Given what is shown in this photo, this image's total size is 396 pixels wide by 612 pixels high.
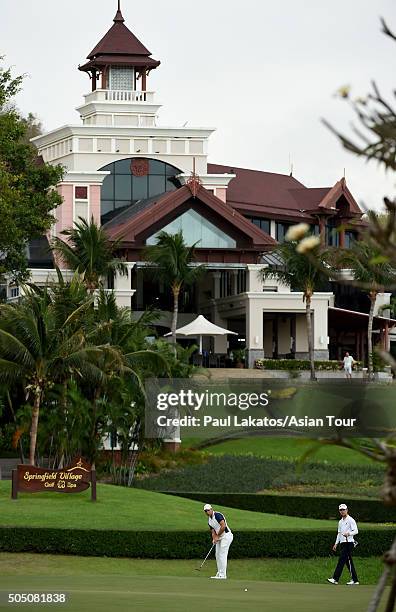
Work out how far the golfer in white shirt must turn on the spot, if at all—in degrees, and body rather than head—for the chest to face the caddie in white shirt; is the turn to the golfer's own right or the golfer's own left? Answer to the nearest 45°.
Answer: approximately 135° to the golfer's own left

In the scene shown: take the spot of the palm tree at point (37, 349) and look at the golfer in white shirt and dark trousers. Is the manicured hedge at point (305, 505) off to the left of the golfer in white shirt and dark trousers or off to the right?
left

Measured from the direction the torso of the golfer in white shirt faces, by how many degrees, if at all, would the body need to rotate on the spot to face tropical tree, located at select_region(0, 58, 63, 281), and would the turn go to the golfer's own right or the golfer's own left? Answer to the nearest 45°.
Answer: approximately 135° to the golfer's own right

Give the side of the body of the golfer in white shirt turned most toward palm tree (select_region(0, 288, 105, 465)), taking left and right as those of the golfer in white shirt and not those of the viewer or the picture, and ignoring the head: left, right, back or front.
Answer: right

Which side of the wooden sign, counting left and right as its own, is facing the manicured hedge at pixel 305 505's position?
left

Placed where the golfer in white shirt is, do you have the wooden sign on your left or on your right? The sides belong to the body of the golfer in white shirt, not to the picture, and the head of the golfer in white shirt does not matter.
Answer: on your right

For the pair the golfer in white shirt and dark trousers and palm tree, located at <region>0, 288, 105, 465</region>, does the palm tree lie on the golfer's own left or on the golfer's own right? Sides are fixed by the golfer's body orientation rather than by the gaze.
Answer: on the golfer's own right

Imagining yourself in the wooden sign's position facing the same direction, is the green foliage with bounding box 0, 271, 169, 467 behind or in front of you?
behind

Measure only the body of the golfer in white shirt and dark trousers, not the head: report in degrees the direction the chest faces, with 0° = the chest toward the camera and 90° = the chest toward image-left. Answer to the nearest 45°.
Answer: approximately 45°

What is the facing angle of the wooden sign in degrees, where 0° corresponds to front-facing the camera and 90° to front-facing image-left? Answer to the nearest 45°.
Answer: approximately 0°
